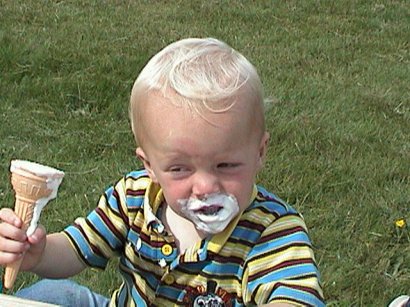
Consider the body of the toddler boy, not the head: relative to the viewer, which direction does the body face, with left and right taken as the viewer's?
facing the viewer and to the left of the viewer

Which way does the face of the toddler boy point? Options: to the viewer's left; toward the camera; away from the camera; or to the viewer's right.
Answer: toward the camera

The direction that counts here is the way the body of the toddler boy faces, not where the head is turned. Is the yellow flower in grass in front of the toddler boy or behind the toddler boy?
behind
